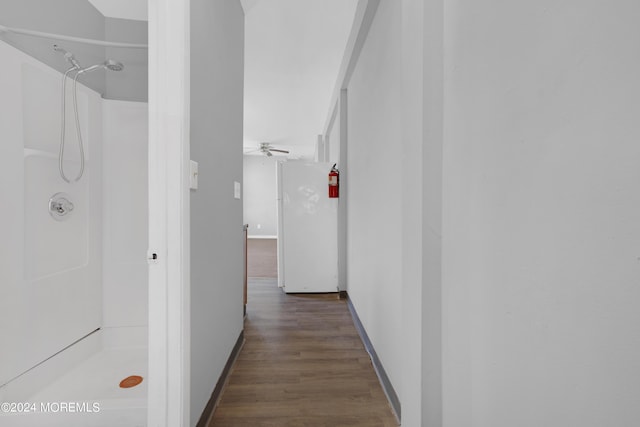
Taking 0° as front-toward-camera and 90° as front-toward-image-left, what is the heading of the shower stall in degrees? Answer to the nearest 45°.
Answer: approximately 0°

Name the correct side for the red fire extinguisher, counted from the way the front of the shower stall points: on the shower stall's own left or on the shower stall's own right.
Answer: on the shower stall's own left

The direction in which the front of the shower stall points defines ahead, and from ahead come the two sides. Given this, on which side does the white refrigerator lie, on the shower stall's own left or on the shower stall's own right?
on the shower stall's own left

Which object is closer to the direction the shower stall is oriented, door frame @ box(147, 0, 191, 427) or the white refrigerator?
the door frame
